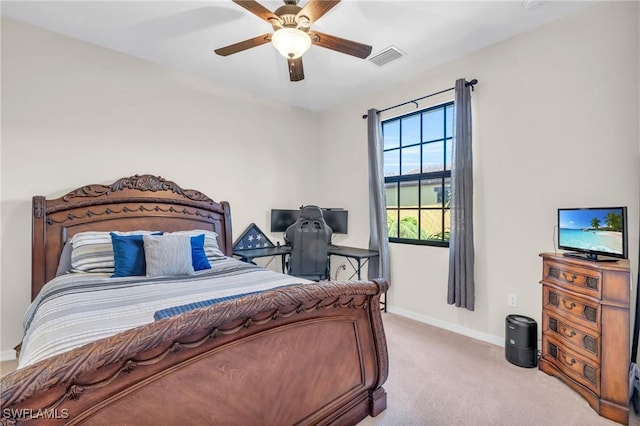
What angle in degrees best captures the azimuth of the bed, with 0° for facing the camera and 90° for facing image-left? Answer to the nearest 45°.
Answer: approximately 315°

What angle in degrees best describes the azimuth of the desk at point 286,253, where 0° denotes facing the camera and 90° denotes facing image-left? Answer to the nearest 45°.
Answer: approximately 0°

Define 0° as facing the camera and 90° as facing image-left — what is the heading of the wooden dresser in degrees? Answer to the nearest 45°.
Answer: approximately 45°

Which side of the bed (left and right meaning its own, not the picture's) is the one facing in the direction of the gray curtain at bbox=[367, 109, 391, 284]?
left

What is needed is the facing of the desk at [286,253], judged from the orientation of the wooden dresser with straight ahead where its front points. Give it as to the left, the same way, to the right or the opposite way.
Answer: to the left

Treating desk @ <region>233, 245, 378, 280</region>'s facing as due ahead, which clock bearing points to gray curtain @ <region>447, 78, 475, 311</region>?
The gray curtain is roughly at 10 o'clock from the desk.

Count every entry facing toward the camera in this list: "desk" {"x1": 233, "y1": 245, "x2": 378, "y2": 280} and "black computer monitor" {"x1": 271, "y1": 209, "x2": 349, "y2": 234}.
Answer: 2

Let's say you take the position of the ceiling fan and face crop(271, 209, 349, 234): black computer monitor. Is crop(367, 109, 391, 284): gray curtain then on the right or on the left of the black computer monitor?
right

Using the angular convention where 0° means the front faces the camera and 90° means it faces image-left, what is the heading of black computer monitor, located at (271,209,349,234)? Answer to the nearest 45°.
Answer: approximately 0°
